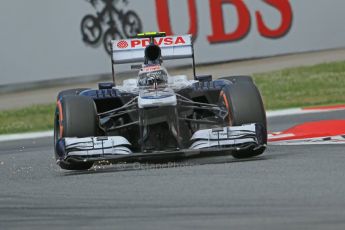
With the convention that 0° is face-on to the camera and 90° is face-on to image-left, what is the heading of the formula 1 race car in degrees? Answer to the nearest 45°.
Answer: approximately 0°
